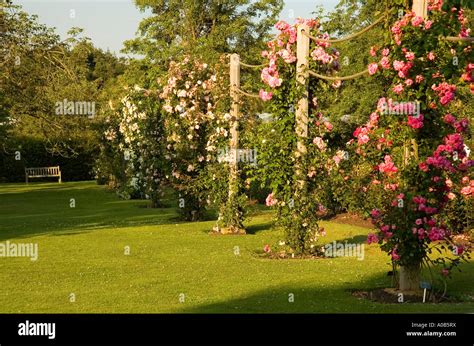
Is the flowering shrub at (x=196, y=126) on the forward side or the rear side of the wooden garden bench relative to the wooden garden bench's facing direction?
on the forward side

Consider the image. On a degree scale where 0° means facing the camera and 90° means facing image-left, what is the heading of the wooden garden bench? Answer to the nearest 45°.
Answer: approximately 0°

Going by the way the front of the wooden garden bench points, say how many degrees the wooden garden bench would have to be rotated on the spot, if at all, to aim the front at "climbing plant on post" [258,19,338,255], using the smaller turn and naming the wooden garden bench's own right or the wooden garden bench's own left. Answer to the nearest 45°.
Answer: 0° — it already faces it

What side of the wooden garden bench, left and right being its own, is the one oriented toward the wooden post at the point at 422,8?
front

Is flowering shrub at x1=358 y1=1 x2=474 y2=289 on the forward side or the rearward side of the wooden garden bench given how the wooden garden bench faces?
on the forward side

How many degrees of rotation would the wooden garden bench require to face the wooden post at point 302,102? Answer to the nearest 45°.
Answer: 0° — it already faces it

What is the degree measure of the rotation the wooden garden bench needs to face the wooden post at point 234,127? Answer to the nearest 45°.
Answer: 0° — it already faces it

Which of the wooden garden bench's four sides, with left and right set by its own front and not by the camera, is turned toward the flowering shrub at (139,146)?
front
